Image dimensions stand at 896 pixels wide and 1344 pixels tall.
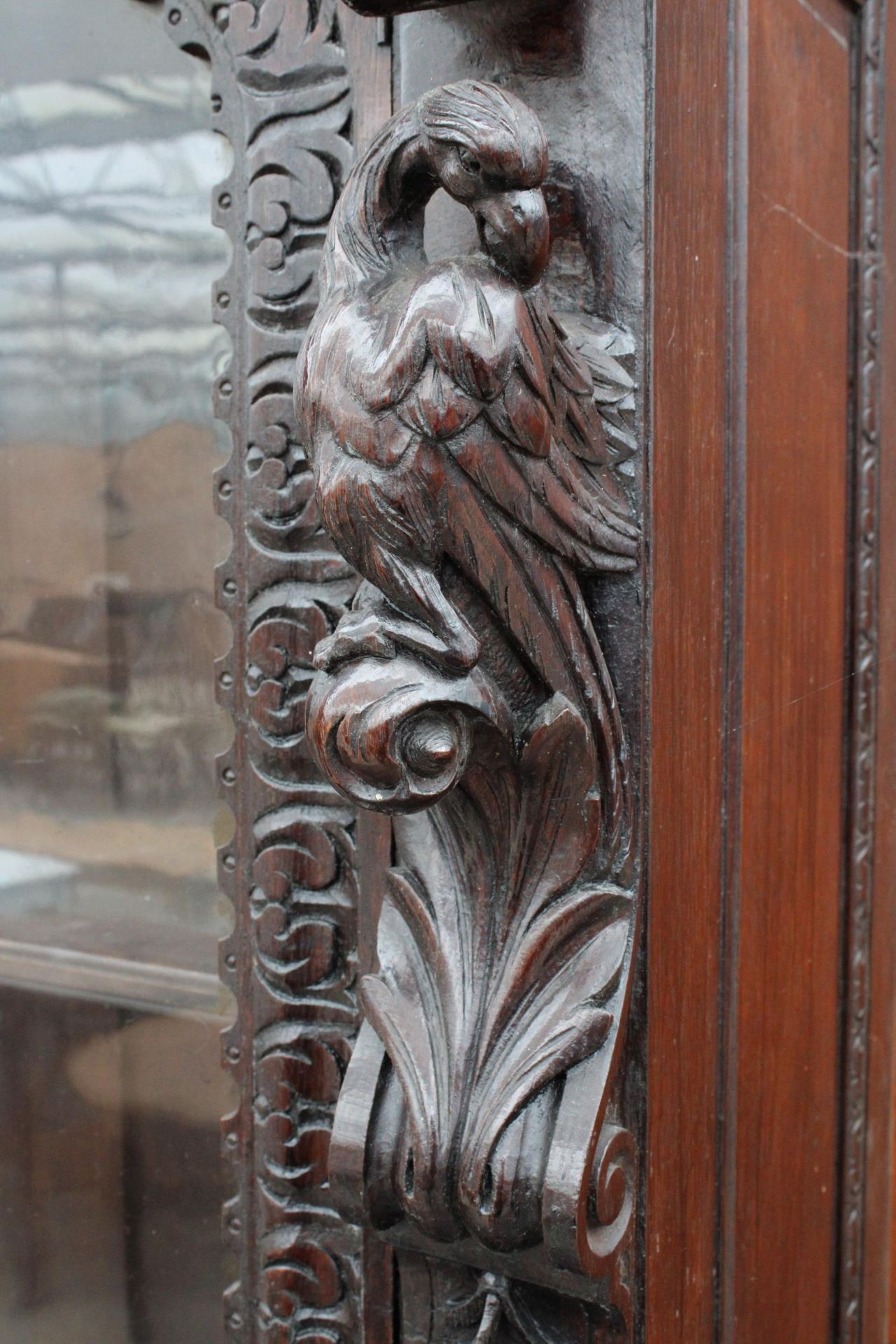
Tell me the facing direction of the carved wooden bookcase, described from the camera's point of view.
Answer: facing the viewer and to the left of the viewer
